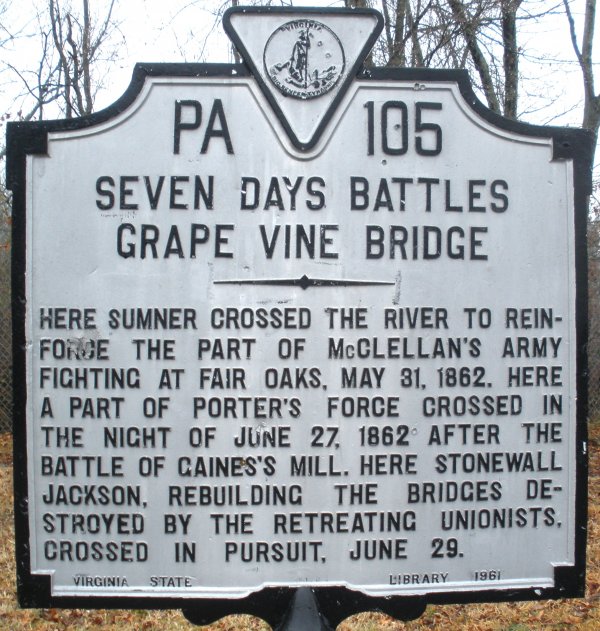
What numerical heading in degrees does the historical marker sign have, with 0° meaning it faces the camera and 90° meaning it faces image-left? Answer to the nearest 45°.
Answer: approximately 0°

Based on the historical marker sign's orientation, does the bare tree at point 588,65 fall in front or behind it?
behind

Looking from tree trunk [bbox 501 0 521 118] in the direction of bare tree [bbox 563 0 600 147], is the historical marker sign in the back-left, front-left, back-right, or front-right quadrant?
back-right

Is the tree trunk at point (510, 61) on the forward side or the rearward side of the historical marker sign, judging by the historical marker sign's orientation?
on the rearward side

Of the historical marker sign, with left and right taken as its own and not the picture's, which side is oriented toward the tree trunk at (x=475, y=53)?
back
